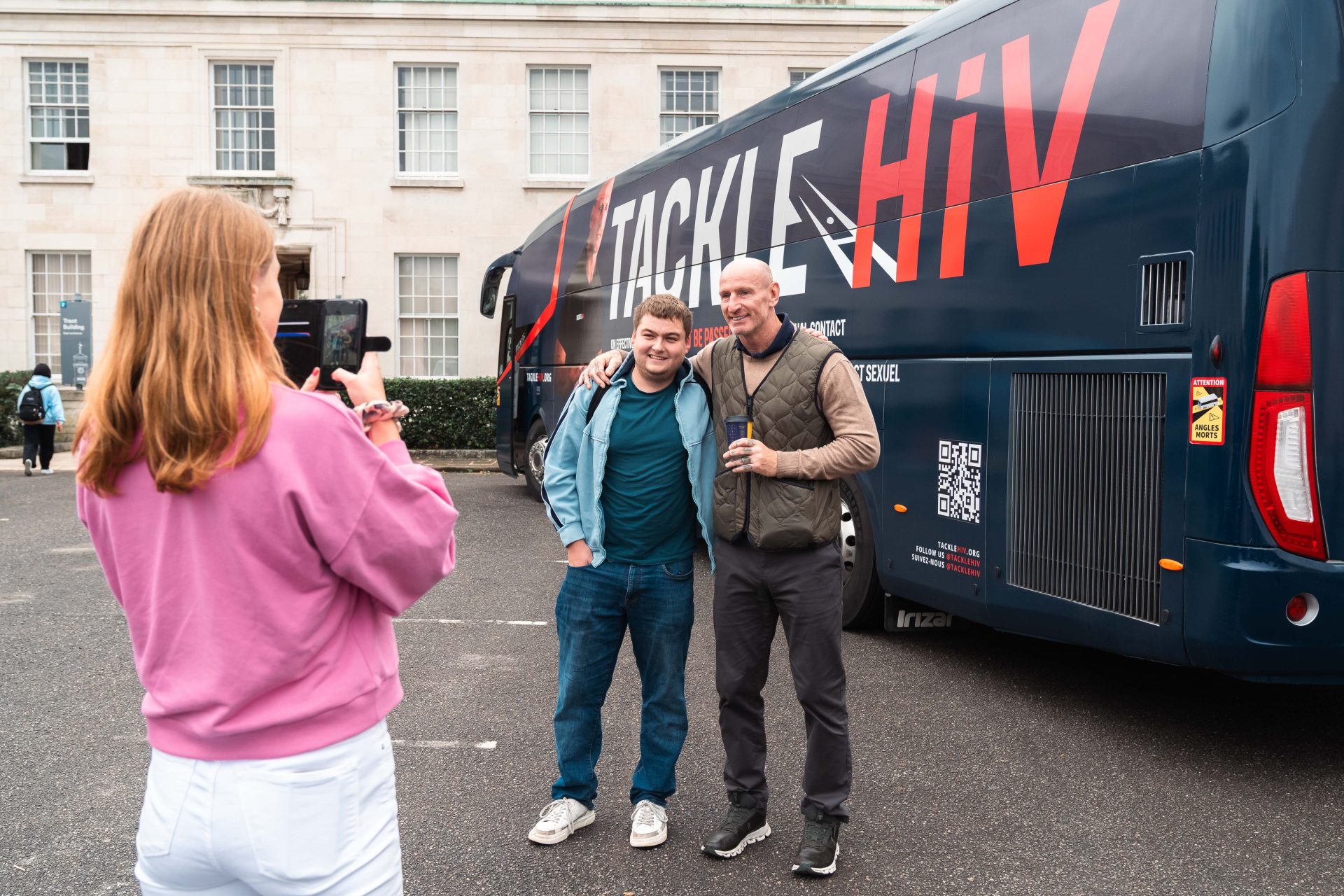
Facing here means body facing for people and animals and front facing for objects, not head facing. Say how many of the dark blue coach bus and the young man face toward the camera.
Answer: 1

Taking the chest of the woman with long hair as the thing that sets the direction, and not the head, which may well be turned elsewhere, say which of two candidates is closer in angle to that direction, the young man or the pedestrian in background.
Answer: the young man

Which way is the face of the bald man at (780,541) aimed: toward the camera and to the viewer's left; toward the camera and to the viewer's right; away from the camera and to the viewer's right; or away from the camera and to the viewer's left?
toward the camera and to the viewer's left

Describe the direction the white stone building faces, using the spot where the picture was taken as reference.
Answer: facing the viewer

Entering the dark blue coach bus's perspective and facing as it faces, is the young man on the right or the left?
on its left

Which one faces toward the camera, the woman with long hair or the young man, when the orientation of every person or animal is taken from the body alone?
the young man

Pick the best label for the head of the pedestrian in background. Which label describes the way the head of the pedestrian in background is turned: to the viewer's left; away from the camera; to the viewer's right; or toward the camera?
away from the camera

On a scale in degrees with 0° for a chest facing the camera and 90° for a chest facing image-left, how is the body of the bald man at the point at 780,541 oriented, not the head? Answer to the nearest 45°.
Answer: approximately 45°

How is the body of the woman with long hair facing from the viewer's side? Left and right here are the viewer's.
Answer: facing away from the viewer and to the right of the viewer

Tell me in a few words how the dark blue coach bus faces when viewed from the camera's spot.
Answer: facing away from the viewer and to the left of the viewer

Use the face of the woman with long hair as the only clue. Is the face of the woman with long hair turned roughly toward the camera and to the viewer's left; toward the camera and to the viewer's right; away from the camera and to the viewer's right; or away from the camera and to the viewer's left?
away from the camera and to the viewer's right

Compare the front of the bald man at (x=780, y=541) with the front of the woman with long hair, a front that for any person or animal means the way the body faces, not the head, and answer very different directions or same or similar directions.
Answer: very different directions

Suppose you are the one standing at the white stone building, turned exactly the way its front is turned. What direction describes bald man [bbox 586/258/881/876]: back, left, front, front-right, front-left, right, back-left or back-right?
front

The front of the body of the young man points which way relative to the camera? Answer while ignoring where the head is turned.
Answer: toward the camera

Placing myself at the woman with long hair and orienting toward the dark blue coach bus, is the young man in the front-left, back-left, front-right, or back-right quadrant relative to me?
front-left
